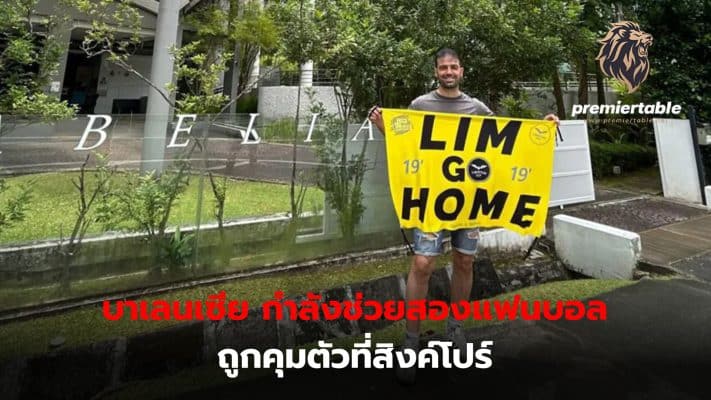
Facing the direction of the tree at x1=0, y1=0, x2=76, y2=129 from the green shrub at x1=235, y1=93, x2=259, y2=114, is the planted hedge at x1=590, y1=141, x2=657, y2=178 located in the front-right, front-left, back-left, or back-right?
front-left

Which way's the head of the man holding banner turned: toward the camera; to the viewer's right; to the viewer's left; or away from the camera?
toward the camera

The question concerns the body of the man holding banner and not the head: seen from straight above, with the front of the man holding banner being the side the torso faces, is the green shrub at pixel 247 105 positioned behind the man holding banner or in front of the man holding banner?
behind

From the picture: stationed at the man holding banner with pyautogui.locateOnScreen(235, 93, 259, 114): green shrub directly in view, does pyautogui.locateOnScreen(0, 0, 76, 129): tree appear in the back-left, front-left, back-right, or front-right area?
front-left

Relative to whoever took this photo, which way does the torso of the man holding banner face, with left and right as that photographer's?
facing the viewer

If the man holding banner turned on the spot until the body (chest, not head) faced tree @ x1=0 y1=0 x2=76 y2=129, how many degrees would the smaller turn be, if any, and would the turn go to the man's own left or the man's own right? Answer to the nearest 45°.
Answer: approximately 90° to the man's own right

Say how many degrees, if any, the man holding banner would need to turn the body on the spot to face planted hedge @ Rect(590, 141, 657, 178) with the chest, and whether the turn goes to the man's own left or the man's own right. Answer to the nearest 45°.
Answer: approximately 180°
